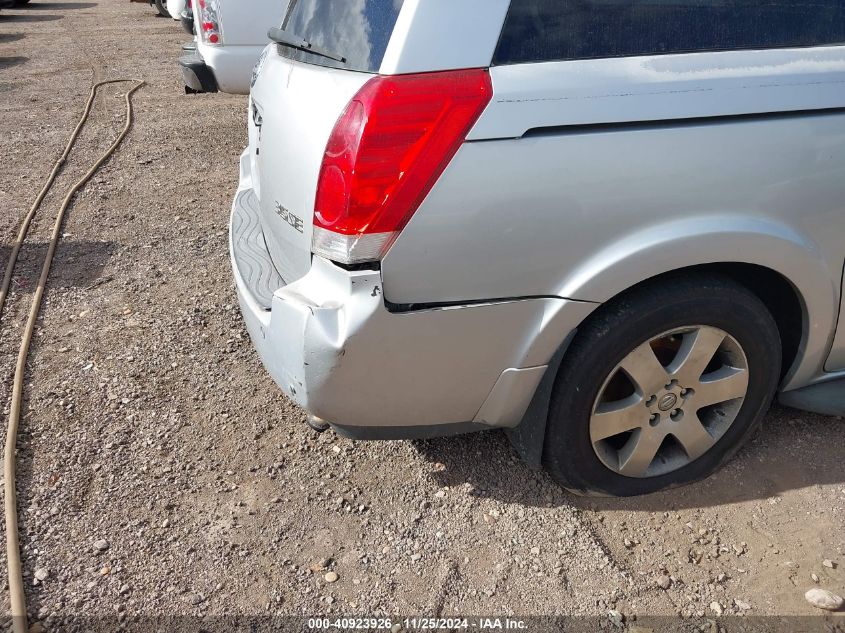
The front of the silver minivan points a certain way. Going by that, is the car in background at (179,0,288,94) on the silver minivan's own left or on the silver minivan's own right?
on the silver minivan's own left

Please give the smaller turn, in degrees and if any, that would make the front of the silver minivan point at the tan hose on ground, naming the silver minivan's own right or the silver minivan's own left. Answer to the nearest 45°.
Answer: approximately 135° to the silver minivan's own left

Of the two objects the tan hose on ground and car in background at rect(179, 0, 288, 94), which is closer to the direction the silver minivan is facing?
the car in background

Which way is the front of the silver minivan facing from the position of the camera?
facing away from the viewer and to the right of the viewer
